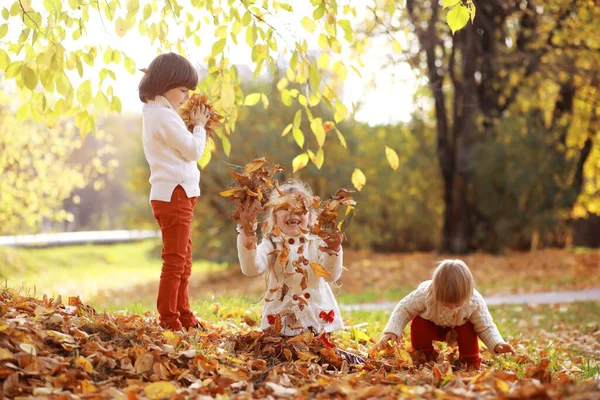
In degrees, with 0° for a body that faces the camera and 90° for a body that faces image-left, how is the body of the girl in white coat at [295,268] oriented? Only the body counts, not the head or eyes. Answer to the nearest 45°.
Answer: approximately 0°

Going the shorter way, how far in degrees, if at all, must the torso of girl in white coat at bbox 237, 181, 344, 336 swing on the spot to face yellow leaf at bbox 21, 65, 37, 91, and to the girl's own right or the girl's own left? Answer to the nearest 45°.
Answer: approximately 90° to the girl's own right

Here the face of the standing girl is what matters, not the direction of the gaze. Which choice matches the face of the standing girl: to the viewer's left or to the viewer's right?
to the viewer's right

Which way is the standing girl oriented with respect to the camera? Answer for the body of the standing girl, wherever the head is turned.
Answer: to the viewer's right

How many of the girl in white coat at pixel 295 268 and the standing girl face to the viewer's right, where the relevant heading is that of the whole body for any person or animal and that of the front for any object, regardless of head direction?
1

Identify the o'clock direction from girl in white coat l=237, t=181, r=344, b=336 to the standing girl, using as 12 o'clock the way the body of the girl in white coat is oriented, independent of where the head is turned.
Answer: The standing girl is roughly at 3 o'clock from the girl in white coat.

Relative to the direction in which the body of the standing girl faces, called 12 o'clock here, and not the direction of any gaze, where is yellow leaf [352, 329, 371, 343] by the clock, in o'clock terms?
The yellow leaf is roughly at 11 o'clock from the standing girl.

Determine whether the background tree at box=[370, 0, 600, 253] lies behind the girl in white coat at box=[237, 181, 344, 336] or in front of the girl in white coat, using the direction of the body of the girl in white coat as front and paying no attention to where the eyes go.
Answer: behind

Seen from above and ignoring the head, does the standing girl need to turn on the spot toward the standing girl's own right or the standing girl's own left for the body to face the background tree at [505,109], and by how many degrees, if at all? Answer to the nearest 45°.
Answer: approximately 45° to the standing girl's own left

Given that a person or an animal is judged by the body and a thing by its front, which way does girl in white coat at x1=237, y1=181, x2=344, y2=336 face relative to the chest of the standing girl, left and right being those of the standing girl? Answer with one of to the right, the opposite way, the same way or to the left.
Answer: to the right

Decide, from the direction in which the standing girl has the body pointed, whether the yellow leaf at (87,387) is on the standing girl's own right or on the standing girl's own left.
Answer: on the standing girl's own right
